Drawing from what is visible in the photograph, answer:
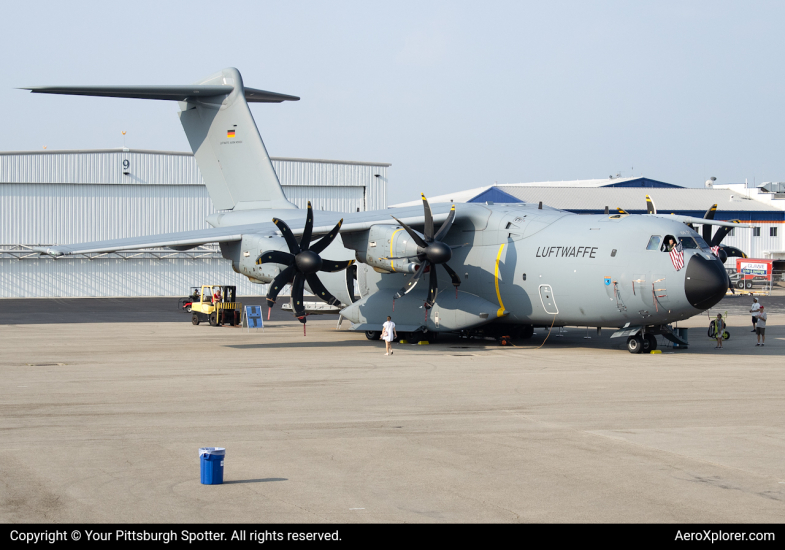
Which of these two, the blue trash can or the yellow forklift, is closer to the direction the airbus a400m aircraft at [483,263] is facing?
the blue trash can

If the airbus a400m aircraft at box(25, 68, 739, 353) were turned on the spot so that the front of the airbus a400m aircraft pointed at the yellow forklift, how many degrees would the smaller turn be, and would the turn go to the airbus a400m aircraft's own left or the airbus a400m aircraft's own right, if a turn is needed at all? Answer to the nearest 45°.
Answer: approximately 180°

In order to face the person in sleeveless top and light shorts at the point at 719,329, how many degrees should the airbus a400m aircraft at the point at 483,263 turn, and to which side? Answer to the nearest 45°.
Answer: approximately 45° to its left

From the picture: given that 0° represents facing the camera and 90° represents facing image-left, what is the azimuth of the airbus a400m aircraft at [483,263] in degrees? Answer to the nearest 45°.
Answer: approximately 315°

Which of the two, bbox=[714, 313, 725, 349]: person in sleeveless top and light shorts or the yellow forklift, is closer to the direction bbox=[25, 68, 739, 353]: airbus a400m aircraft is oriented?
the person in sleeveless top and light shorts
